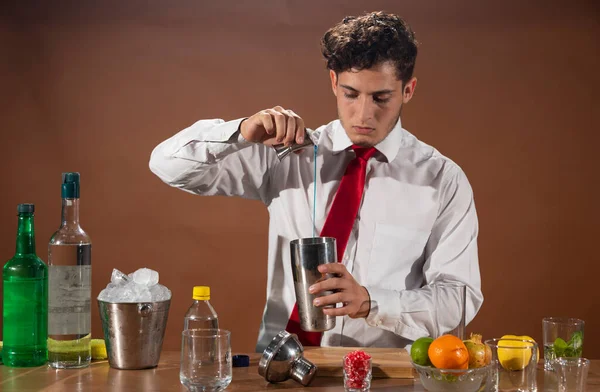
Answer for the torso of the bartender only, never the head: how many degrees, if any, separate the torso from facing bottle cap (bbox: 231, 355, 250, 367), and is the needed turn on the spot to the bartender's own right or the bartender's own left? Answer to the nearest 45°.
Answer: approximately 45° to the bartender's own right

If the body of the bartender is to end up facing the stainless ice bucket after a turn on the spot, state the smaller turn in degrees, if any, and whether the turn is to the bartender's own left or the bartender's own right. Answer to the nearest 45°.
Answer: approximately 45° to the bartender's own right

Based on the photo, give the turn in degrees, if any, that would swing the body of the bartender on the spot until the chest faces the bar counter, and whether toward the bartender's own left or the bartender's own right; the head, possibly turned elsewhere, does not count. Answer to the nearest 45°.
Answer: approximately 45° to the bartender's own right

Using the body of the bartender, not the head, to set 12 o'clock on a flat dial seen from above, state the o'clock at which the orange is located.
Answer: The orange is roughly at 12 o'clock from the bartender.

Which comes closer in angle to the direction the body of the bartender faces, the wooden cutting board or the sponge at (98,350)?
the wooden cutting board

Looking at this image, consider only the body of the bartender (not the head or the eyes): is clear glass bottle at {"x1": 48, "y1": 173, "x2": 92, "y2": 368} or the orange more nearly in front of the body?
the orange

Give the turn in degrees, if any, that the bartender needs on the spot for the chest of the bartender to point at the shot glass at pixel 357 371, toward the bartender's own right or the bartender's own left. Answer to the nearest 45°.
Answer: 0° — they already face it

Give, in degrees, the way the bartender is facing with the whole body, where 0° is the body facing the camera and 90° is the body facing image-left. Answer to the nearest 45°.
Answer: approximately 0°
